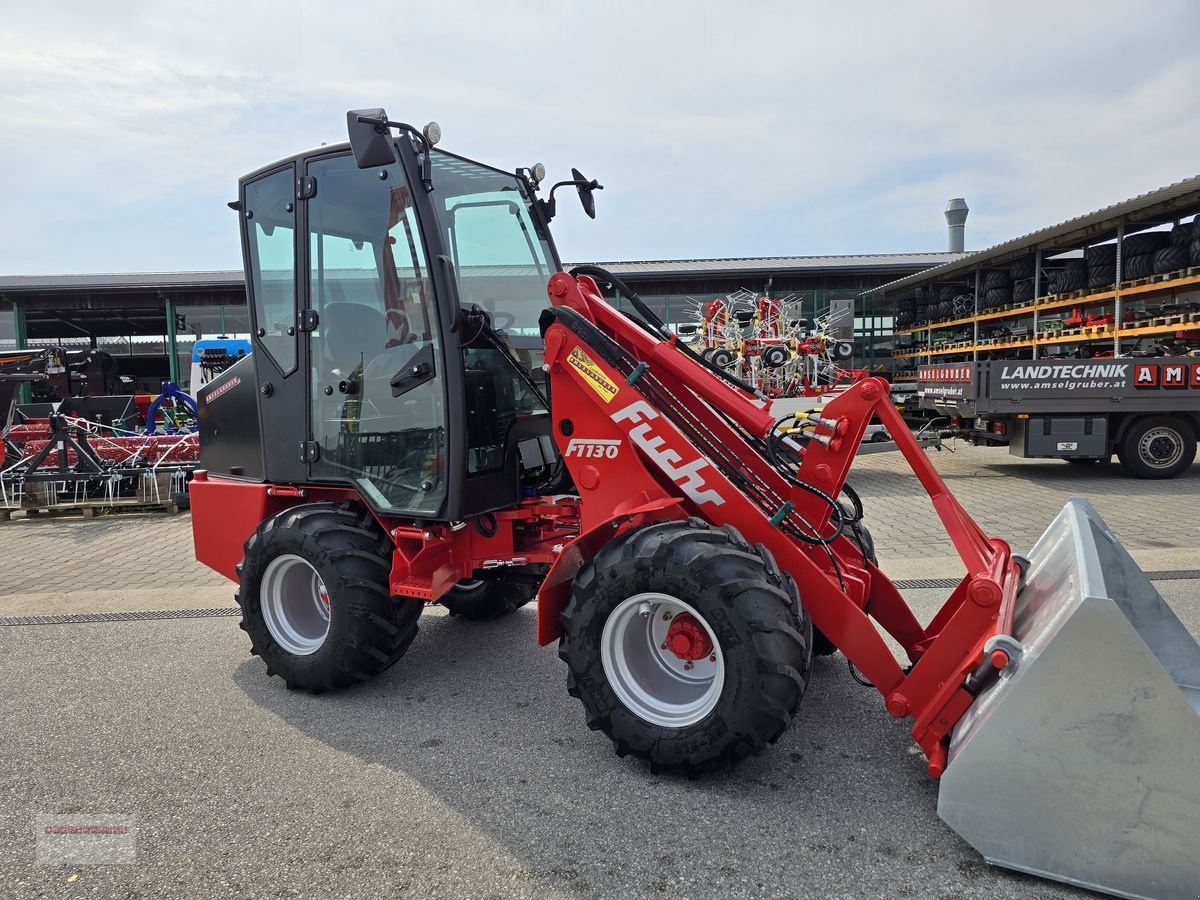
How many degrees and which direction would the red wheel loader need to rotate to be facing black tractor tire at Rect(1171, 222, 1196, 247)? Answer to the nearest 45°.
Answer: approximately 90° to its left

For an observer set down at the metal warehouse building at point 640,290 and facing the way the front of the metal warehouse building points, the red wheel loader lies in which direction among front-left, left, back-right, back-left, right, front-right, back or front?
front

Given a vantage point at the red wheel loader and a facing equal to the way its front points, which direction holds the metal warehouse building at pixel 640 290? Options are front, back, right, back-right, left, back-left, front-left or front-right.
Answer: back-left

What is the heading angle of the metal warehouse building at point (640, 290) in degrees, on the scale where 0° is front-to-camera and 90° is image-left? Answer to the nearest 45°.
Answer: approximately 0°

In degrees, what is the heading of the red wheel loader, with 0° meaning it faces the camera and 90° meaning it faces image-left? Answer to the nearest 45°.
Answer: approximately 315°

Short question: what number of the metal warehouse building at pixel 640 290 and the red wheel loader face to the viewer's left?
0

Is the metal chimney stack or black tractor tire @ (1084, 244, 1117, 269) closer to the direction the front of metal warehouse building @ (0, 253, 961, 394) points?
the black tractor tire

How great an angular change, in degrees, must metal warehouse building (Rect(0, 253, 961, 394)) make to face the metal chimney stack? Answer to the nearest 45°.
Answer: approximately 135° to its left
